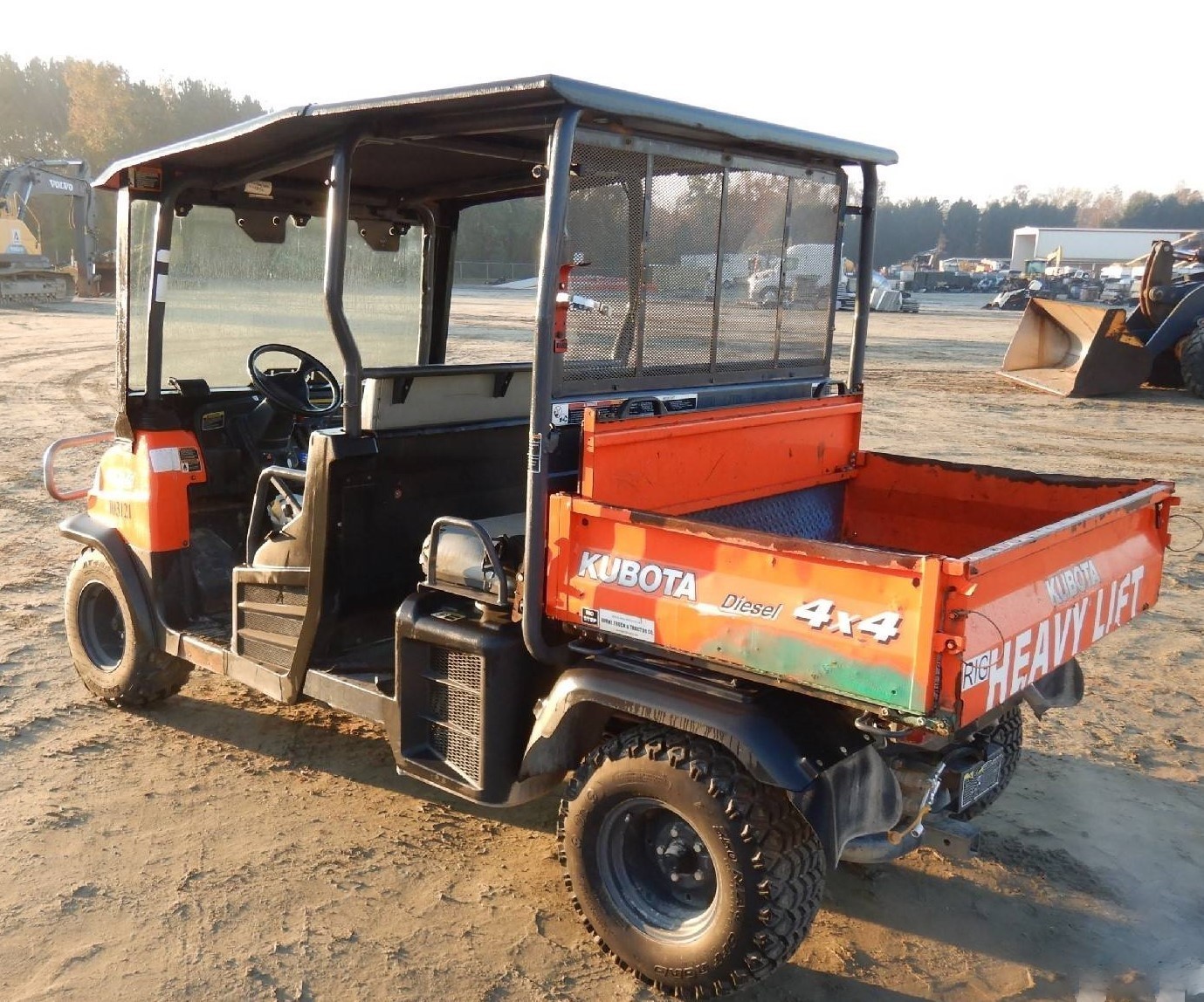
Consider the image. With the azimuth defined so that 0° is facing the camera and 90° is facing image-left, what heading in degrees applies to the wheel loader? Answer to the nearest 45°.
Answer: approximately 45°

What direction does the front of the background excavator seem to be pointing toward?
to the viewer's right

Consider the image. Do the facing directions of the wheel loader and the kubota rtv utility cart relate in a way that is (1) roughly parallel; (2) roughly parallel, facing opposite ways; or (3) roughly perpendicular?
roughly perpendicular

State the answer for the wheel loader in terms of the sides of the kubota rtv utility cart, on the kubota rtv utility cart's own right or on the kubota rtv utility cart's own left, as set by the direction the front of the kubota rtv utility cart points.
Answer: on the kubota rtv utility cart's own right

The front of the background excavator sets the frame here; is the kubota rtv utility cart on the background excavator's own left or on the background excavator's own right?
on the background excavator's own right

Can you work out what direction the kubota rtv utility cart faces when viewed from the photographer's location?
facing away from the viewer and to the left of the viewer

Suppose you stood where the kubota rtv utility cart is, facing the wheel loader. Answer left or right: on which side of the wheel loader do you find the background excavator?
left
